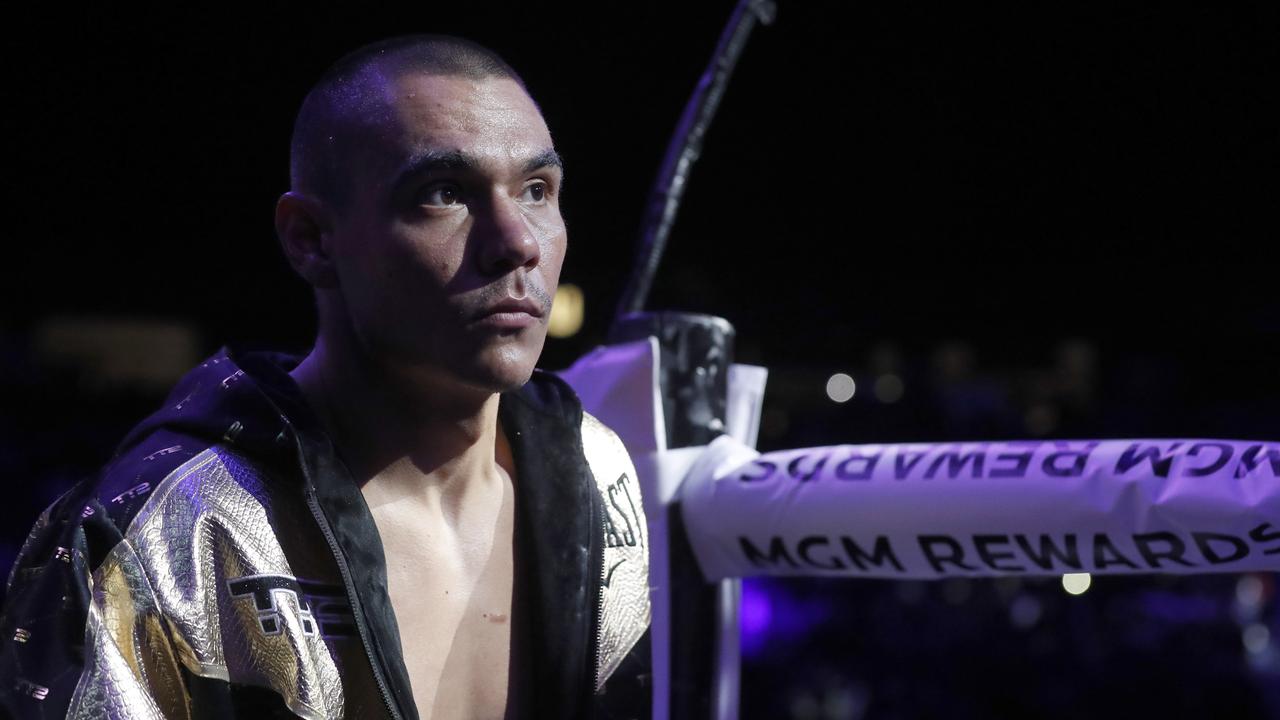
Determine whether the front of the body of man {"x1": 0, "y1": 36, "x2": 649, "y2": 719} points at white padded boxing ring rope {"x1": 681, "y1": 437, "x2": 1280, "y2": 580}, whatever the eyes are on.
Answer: no

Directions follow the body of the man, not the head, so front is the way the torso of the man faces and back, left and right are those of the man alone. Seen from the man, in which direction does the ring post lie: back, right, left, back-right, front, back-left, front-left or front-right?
left

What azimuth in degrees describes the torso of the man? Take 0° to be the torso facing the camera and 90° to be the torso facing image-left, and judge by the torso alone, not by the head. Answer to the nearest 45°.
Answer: approximately 315°

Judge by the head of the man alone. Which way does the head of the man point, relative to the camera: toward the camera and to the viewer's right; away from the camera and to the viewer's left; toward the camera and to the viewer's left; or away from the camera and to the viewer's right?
toward the camera and to the viewer's right
